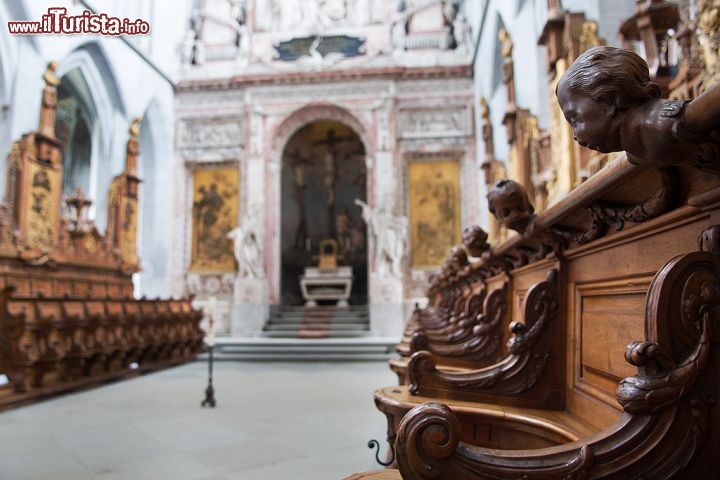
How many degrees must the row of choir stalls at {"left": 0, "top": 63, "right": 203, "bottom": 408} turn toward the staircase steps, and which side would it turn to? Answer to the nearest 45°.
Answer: approximately 45° to its left

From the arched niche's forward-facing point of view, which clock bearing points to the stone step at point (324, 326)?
The stone step is roughly at 12 o'clock from the arched niche.

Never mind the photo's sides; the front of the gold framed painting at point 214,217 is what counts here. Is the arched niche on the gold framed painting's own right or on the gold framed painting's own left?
on the gold framed painting's own left

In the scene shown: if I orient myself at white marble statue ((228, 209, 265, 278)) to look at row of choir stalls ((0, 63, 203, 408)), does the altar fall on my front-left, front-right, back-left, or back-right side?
back-left

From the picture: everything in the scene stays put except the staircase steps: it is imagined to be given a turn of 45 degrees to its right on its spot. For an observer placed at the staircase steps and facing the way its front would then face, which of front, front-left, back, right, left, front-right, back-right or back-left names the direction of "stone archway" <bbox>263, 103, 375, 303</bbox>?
back-right

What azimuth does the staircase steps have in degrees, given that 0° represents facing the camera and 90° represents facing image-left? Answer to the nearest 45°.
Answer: approximately 0°

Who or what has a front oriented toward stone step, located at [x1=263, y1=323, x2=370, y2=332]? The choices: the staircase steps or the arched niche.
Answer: the arched niche

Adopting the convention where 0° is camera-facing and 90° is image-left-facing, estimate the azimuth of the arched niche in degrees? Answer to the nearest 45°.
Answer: approximately 0°

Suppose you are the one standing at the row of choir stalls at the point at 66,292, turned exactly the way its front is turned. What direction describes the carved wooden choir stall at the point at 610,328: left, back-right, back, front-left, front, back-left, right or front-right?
front-right

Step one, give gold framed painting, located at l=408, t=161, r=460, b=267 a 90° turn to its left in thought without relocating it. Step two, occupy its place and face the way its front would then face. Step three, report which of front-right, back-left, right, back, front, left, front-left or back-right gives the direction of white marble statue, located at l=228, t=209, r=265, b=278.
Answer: back

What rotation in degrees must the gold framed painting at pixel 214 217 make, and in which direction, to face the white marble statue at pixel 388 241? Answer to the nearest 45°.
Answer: approximately 45° to its left

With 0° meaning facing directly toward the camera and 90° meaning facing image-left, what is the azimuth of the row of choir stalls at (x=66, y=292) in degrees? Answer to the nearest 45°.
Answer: approximately 315°

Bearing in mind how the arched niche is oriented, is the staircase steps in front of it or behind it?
in front
